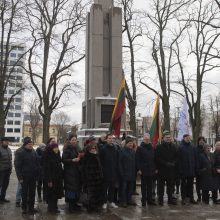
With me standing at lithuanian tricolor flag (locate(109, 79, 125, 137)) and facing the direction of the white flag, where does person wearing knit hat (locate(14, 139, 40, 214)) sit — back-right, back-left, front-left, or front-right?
back-right

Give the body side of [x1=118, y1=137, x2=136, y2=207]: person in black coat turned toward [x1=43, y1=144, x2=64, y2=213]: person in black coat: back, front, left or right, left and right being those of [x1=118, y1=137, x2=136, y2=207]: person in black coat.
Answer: right

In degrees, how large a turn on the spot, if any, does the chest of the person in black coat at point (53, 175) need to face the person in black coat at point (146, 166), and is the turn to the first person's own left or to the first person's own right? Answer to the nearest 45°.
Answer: approximately 45° to the first person's own left

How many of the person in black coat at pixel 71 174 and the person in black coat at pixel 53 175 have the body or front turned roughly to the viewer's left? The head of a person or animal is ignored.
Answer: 0

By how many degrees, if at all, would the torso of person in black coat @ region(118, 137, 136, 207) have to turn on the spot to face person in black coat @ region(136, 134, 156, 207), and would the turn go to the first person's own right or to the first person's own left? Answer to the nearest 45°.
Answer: approximately 45° to the first person's own left

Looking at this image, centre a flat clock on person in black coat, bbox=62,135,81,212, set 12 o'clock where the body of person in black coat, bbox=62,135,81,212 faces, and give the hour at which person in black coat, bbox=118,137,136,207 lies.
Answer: person in black coat, bbox=118,137,136,207 is roughly at 10 o'clock from person in black coat, bbox=62,135,81,212.
